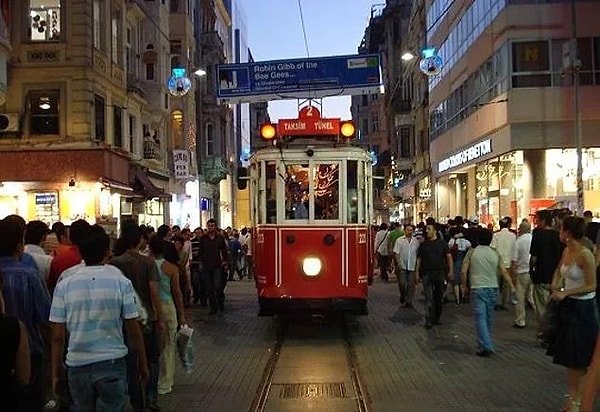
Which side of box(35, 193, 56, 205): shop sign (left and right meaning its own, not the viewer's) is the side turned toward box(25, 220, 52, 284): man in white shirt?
front

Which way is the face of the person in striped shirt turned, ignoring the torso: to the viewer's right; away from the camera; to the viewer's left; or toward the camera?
away from the camera

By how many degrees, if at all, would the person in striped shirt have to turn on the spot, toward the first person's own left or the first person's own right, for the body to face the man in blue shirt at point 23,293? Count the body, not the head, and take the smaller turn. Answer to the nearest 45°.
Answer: approximately 45° to the first person's own left

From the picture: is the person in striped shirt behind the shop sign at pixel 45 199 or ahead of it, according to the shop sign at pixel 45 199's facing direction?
ahead

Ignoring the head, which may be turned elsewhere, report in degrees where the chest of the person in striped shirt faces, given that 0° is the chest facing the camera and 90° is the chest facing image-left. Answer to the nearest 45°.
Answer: approximately 180°

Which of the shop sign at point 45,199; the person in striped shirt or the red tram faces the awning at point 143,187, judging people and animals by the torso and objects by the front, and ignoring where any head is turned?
the person in striped shirt

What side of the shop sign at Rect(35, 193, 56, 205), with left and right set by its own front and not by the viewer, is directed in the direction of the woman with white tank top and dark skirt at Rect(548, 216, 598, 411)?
front

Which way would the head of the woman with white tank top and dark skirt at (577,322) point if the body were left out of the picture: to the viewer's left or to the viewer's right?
to the viewer's left

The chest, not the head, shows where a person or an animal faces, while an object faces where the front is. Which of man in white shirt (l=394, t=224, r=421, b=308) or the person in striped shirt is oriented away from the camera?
the person in striped shirt

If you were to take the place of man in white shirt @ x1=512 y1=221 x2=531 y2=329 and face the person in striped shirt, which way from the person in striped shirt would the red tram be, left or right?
right
